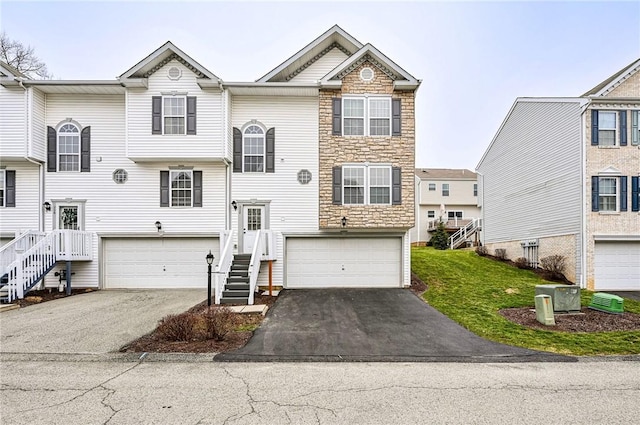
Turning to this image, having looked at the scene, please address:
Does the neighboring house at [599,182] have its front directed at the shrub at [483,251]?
no

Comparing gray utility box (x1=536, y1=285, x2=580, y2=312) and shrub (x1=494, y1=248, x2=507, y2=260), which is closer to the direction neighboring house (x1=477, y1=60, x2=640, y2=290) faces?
the gray utility box

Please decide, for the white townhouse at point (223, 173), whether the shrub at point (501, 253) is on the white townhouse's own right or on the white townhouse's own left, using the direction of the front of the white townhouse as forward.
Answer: on the white townhouse's own left

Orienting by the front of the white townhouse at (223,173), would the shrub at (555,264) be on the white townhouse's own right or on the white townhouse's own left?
on the white townhouse's own left

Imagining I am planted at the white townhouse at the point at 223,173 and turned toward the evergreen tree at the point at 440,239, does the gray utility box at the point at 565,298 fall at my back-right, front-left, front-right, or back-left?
front-right

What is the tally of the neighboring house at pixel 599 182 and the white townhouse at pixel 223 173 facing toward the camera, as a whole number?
2

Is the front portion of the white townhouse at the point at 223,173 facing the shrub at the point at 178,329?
yes

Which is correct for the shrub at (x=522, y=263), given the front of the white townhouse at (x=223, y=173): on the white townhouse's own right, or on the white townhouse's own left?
on the white townhouse's own left

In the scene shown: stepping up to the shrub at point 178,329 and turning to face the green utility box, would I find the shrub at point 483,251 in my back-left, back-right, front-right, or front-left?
front-left

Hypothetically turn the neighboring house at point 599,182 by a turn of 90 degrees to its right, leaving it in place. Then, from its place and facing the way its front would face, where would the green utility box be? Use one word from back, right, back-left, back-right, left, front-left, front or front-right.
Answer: left

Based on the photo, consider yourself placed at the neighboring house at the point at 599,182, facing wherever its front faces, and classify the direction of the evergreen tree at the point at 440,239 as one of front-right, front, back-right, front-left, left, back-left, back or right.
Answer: back-right

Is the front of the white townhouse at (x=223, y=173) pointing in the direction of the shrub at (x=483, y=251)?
no

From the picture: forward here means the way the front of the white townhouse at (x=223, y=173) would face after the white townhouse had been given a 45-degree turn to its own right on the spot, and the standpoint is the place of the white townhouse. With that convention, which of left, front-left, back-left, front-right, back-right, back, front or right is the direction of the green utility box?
left

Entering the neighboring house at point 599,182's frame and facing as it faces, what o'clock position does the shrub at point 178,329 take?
The shrub is roughly at 1 o'clock from the neighboring house.

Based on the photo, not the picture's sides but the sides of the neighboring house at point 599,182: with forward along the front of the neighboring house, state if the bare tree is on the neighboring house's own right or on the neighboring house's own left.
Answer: on the neighboring house's own right

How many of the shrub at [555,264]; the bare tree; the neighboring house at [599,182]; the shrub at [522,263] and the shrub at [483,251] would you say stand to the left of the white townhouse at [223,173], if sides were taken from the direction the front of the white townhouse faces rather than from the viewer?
4

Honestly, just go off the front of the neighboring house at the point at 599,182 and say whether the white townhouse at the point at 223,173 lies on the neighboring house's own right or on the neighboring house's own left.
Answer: on the neighboring house's own right

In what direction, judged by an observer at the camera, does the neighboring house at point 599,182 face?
facing the viewer

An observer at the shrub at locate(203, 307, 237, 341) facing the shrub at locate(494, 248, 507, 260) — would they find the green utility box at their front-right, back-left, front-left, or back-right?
front-right

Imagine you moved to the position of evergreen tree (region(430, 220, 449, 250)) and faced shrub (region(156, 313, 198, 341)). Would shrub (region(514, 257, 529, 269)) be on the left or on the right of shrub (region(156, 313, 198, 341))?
left

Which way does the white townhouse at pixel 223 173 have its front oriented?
toward the camera
